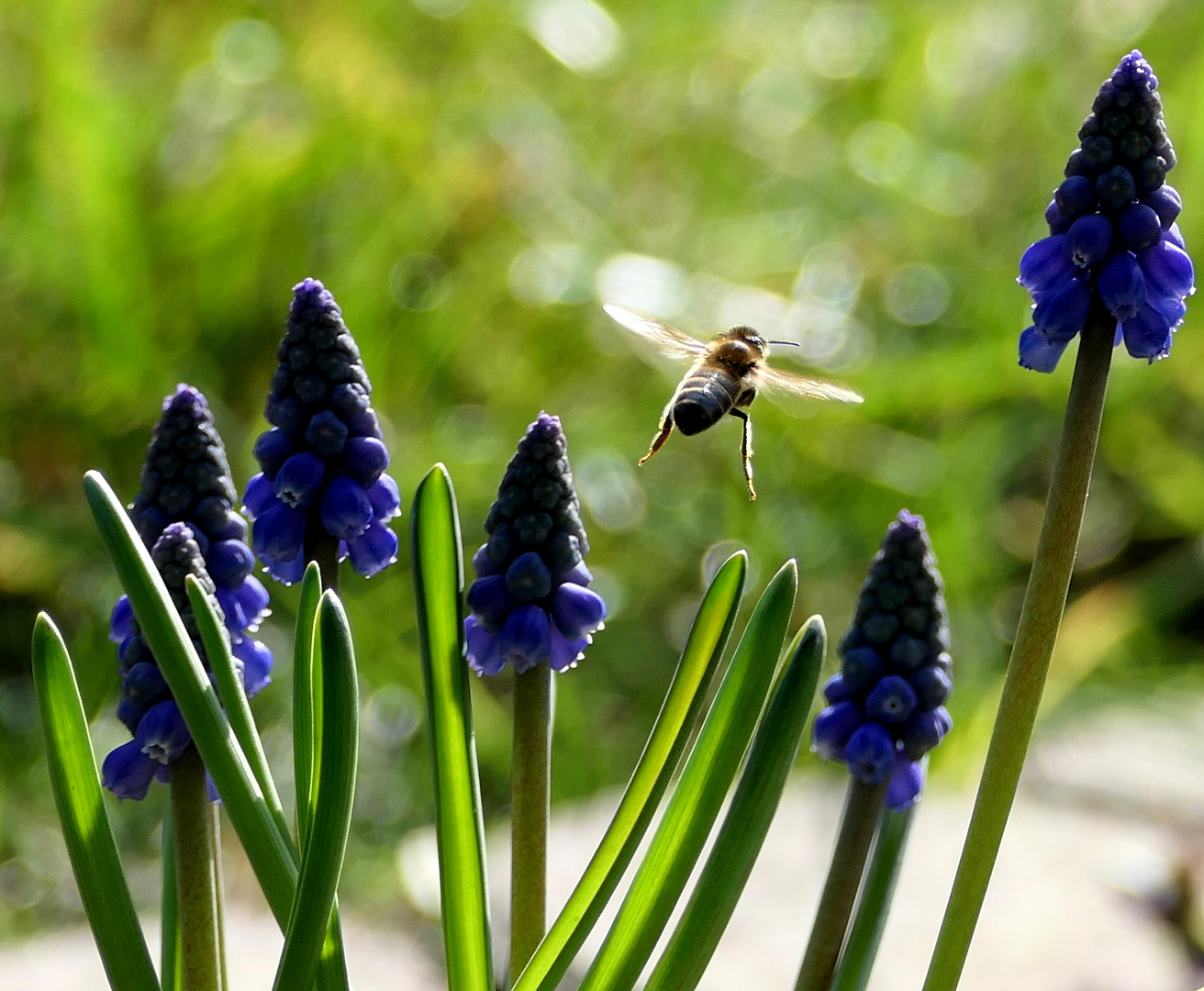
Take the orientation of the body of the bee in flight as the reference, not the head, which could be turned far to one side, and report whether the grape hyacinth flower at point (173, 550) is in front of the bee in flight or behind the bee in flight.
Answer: behind

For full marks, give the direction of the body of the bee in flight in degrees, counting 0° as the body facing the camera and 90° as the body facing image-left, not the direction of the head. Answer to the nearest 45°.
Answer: approximately 225°

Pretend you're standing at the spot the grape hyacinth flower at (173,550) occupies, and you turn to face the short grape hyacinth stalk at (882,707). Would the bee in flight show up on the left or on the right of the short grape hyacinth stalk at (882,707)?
left

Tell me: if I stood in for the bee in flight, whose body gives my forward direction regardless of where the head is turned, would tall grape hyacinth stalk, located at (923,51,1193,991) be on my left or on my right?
on my right

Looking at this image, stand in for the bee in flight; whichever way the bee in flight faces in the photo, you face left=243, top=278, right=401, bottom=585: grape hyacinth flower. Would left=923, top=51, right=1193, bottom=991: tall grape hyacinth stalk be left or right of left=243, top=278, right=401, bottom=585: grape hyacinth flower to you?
left
